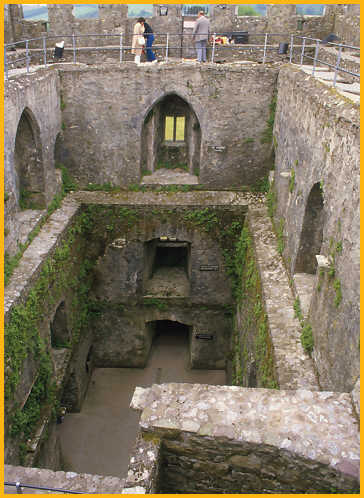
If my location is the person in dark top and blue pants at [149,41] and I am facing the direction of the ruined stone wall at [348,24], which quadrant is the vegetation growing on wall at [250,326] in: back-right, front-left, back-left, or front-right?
front-right

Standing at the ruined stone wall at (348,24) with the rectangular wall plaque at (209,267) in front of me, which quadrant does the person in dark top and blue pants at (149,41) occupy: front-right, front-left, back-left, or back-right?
front-right

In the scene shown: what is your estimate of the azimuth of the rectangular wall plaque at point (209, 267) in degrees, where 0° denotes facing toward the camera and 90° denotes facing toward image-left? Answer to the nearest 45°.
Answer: approximately 0°

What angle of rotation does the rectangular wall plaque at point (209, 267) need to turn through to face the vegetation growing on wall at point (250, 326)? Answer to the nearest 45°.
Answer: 0° — it already faces it

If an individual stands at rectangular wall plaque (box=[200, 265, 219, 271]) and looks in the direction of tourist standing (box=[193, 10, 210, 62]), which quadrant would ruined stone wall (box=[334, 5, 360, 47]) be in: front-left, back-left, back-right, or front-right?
front-right

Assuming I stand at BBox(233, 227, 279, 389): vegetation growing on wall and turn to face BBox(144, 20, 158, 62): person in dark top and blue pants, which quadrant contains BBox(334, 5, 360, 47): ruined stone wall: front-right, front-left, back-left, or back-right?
front-right
